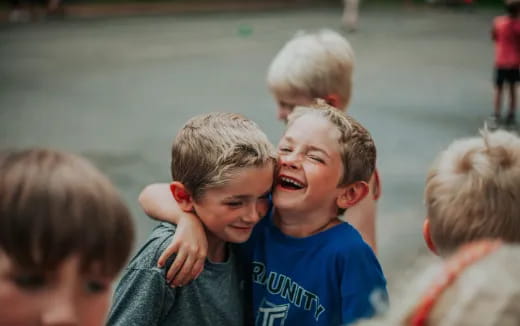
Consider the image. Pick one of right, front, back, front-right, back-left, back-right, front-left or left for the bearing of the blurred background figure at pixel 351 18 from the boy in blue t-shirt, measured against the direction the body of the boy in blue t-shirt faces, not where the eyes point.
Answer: back-right

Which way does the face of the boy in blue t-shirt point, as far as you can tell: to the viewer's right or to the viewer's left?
to the viewer's left

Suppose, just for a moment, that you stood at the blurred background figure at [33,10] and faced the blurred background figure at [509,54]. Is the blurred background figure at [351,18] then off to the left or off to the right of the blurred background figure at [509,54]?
left

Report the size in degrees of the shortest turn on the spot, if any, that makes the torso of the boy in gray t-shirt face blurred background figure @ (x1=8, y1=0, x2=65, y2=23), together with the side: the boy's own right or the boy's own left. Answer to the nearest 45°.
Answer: approximately 135° to the boy's own left

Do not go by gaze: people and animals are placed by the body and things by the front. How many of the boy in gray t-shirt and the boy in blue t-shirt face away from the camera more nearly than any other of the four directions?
0

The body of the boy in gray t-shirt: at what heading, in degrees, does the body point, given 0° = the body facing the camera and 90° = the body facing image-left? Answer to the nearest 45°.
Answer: approximately 315°

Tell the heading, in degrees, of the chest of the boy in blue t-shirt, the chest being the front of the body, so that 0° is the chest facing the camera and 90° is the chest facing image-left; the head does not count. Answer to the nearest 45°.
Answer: approximately 45°

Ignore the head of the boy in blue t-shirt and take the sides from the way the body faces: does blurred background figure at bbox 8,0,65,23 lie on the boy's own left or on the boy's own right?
on the boy's own right

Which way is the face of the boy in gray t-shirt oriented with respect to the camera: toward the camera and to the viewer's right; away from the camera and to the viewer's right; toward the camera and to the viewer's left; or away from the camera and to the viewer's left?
toward the camera and to the viewer's right
